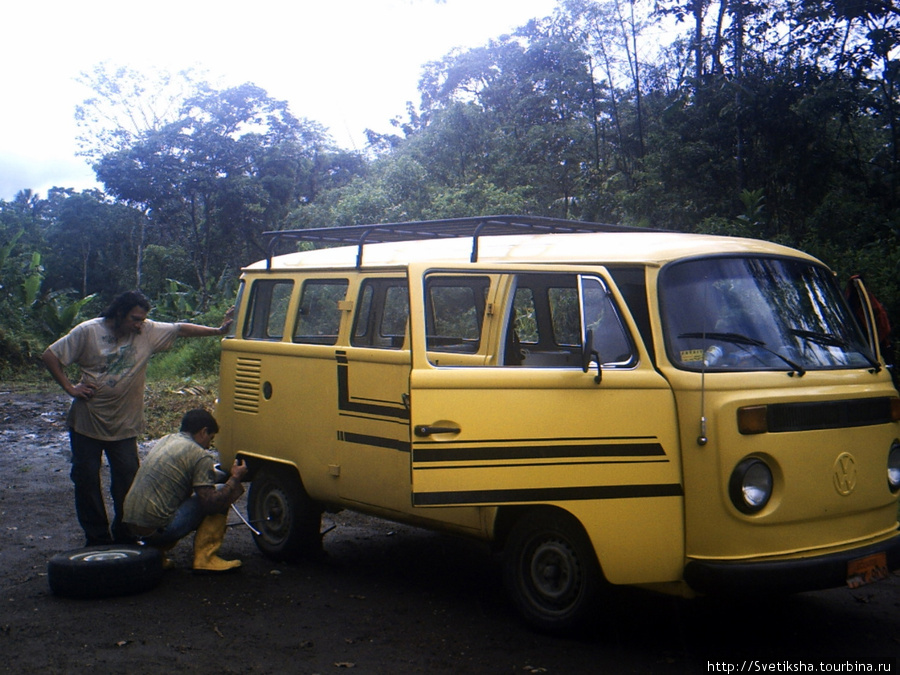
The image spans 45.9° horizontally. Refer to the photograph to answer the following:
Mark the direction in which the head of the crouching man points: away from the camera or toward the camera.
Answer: away from the camera

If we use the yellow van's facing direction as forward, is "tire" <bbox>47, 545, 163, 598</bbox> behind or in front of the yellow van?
behind

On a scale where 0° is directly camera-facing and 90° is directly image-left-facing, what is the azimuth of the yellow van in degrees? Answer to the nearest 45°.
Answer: approximately 315°

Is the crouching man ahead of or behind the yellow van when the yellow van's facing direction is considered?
behind
